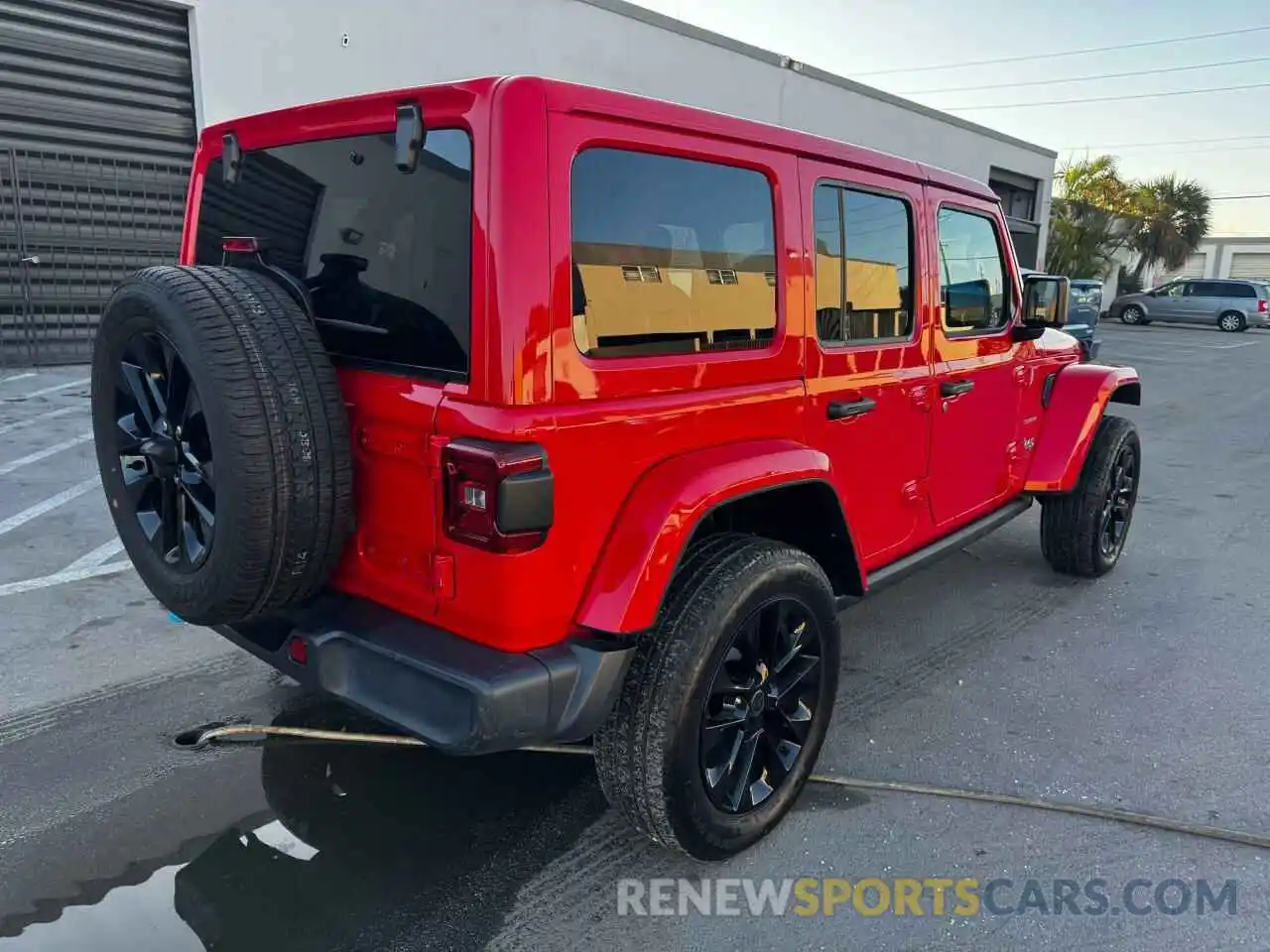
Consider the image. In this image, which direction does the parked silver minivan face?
to the viewer's left

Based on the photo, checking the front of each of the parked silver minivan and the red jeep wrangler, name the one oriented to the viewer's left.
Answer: the parked silver minivan

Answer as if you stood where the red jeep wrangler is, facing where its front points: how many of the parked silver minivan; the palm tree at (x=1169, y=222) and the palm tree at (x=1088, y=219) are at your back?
0

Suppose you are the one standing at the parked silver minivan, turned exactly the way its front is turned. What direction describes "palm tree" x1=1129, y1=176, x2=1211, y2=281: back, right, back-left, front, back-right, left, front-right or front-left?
right

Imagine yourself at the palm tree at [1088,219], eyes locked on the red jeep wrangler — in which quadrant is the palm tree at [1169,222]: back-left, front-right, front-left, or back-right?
back-left

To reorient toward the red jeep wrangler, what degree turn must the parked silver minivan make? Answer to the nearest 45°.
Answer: approximately 90° to its left

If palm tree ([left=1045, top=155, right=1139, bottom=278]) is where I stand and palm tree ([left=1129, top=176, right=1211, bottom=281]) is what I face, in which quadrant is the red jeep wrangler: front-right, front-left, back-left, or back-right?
back-right

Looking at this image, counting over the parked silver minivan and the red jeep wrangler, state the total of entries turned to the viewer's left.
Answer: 1

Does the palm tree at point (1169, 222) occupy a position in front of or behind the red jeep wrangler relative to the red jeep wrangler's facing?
in front

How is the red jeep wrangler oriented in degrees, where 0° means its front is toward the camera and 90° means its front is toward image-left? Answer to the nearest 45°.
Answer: approximately 225°

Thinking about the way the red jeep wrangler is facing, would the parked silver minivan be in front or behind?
in front

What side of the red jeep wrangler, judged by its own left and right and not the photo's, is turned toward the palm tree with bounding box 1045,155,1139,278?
front
